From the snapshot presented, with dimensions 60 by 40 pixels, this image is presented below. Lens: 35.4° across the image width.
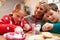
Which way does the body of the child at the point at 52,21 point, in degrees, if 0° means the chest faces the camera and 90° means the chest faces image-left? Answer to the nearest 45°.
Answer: approximately 45°
